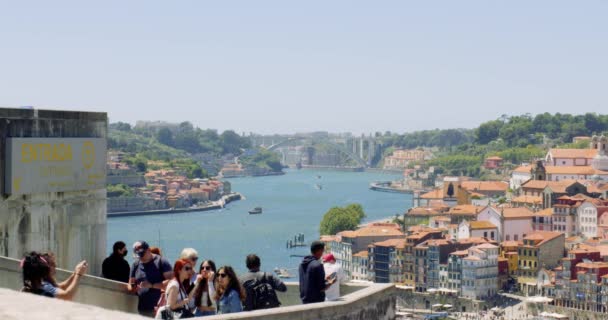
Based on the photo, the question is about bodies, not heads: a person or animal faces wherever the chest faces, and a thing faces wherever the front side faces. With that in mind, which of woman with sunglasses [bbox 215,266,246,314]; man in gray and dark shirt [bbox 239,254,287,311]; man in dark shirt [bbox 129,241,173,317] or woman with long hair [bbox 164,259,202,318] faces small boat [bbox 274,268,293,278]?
man in gray and dark shirt [bbox 239,254,287,311]

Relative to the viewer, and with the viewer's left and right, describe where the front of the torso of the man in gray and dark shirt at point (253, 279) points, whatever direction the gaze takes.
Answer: facing away from the viewer

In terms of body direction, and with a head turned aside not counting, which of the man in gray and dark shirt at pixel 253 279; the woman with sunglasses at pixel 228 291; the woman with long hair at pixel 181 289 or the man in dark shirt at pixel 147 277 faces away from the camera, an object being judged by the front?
the man in gray and dark shirt at pixel 253 279

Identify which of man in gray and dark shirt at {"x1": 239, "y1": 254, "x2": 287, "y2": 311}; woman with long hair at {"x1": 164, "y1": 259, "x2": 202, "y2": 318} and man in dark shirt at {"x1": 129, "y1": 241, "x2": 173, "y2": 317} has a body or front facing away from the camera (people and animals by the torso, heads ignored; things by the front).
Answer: man in gray and dark shirt at {"x1": 239, "y1": 254, "x2": 287, "y2": 311}

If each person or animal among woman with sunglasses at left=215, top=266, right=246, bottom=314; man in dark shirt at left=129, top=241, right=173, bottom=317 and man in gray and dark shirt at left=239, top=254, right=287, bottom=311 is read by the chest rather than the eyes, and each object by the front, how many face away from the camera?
1

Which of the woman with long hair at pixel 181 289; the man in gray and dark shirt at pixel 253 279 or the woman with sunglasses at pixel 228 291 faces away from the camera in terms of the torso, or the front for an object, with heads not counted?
the man in gray and dark shirt

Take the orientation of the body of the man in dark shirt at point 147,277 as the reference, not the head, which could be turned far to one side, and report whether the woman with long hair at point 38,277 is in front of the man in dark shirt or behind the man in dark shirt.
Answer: in front

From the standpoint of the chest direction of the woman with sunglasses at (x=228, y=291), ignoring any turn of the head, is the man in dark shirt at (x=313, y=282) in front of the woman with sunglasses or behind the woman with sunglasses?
behind

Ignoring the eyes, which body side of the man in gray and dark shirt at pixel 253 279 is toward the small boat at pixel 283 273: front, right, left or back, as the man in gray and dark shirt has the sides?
front
